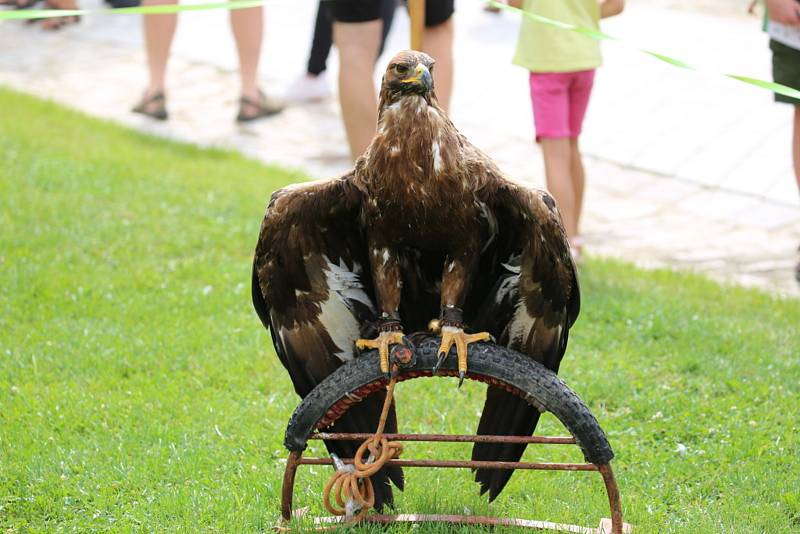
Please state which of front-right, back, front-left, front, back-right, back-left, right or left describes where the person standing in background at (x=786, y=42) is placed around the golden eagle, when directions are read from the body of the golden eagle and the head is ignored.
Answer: back-left

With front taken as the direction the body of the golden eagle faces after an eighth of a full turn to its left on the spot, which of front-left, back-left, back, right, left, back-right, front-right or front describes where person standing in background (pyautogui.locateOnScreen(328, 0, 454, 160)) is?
back-left

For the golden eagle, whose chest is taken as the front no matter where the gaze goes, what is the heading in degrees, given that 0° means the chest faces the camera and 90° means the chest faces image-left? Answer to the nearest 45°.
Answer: approximately 0°

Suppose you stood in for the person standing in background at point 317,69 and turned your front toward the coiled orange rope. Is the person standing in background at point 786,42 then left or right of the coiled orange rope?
left

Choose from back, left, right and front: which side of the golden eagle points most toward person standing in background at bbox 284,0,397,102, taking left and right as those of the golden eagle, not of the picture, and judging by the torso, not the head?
back

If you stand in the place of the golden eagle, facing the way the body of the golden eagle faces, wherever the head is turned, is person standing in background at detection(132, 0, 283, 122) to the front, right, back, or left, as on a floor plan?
back

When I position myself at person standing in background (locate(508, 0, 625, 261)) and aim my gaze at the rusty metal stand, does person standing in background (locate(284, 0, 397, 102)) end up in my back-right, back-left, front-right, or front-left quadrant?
back-right

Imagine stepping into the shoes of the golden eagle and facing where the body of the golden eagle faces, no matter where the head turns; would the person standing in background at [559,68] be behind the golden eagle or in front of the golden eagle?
behind
